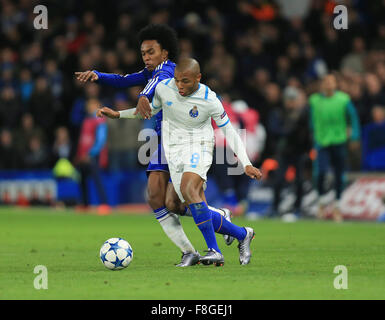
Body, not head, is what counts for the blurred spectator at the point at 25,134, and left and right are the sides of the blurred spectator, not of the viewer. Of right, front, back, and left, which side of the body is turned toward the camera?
front

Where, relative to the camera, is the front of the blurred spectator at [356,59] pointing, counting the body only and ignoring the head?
toward the camera

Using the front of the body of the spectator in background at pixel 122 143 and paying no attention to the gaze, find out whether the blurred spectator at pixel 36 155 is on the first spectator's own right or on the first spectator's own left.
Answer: on the first spectator's own right

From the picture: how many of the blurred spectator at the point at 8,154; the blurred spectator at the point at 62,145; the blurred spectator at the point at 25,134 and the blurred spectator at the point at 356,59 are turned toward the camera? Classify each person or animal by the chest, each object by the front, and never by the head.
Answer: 4

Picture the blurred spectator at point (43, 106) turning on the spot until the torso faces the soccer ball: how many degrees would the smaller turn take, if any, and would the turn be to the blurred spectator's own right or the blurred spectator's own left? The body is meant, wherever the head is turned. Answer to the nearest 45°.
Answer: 0° — they already face it

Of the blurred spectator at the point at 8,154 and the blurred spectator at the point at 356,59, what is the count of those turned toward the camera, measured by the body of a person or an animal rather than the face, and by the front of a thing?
2

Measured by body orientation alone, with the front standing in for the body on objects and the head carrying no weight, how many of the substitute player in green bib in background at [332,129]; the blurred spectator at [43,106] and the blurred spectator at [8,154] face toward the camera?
3

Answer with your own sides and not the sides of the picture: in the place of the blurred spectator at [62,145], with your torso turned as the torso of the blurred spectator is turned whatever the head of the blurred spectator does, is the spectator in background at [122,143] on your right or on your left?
on your left

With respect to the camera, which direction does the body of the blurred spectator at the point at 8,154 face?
toward the camera

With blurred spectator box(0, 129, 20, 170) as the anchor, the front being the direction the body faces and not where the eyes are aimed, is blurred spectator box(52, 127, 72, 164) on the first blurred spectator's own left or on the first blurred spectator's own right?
on the first blurred spectator's own left

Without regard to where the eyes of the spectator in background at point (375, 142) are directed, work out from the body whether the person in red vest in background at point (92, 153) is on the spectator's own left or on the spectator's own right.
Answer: on the spectator's own right

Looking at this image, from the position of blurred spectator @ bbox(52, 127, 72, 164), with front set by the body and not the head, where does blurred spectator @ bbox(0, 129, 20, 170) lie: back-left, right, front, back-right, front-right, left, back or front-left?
back-right
